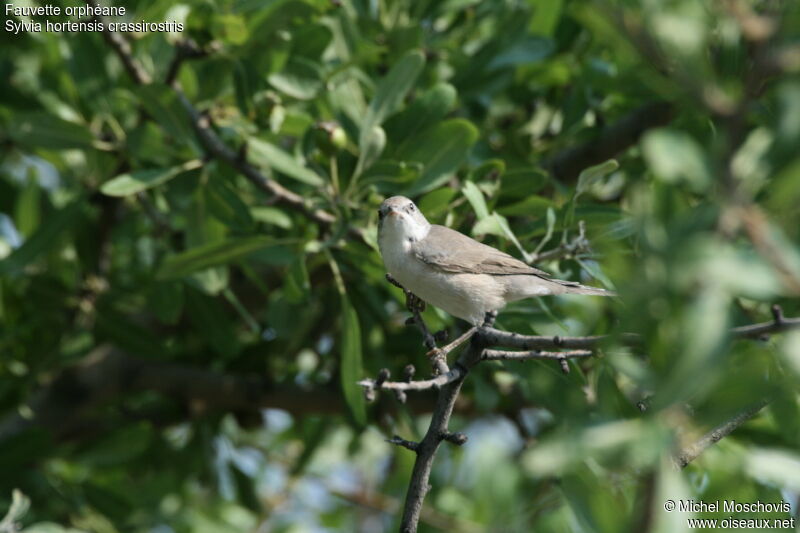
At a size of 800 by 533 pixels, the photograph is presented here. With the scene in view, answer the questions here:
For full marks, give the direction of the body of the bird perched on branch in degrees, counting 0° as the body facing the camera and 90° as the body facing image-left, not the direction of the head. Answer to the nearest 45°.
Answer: approximately 90°

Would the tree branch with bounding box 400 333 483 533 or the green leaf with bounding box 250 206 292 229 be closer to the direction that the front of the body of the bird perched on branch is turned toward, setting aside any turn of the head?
the green leaf

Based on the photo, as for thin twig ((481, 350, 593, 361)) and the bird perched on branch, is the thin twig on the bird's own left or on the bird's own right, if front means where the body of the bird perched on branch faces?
on the bird's own left

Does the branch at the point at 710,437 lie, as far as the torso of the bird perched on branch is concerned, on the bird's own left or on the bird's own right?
on the bird's own left

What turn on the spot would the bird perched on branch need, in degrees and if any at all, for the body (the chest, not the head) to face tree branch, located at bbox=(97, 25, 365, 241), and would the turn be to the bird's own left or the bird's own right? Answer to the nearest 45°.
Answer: approximately 45° to the bird's own right

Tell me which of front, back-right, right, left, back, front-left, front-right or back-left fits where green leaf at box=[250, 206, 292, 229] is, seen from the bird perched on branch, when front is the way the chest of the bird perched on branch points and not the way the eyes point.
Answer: front-right

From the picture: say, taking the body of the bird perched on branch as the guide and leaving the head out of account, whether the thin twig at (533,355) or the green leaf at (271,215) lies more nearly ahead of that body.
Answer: the green leaf

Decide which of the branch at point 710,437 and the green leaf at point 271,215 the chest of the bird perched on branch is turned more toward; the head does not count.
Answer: the green leaf
